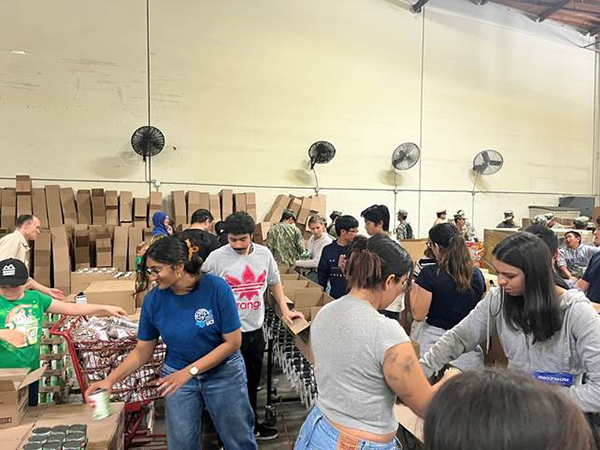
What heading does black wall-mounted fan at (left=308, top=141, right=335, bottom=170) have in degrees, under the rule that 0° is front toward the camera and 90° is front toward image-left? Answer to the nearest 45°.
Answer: approximately 315°

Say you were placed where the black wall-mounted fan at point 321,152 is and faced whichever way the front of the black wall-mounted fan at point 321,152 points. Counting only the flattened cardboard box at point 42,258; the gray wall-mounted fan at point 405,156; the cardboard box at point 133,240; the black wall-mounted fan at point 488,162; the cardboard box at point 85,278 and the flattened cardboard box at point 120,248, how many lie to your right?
4

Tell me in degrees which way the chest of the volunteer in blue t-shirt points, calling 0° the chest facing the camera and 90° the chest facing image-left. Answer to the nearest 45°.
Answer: approximately 45°

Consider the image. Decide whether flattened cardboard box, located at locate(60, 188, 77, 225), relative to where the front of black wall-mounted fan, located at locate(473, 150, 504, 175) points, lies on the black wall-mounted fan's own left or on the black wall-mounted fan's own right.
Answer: on the black wall-mounted fan's own right

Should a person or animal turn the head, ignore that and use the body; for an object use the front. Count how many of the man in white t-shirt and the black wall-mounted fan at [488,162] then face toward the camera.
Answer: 2

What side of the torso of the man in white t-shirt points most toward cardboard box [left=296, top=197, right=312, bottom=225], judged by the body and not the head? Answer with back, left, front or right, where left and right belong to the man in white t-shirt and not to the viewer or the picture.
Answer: back

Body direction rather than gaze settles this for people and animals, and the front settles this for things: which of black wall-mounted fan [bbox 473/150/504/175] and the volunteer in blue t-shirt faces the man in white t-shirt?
the black wall-mounted fan

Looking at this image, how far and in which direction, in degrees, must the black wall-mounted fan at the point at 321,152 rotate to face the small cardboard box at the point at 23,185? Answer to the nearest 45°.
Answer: approximately 90° to its right

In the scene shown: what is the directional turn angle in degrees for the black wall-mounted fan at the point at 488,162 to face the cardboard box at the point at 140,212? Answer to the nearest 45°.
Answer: approximately 45° to its right
